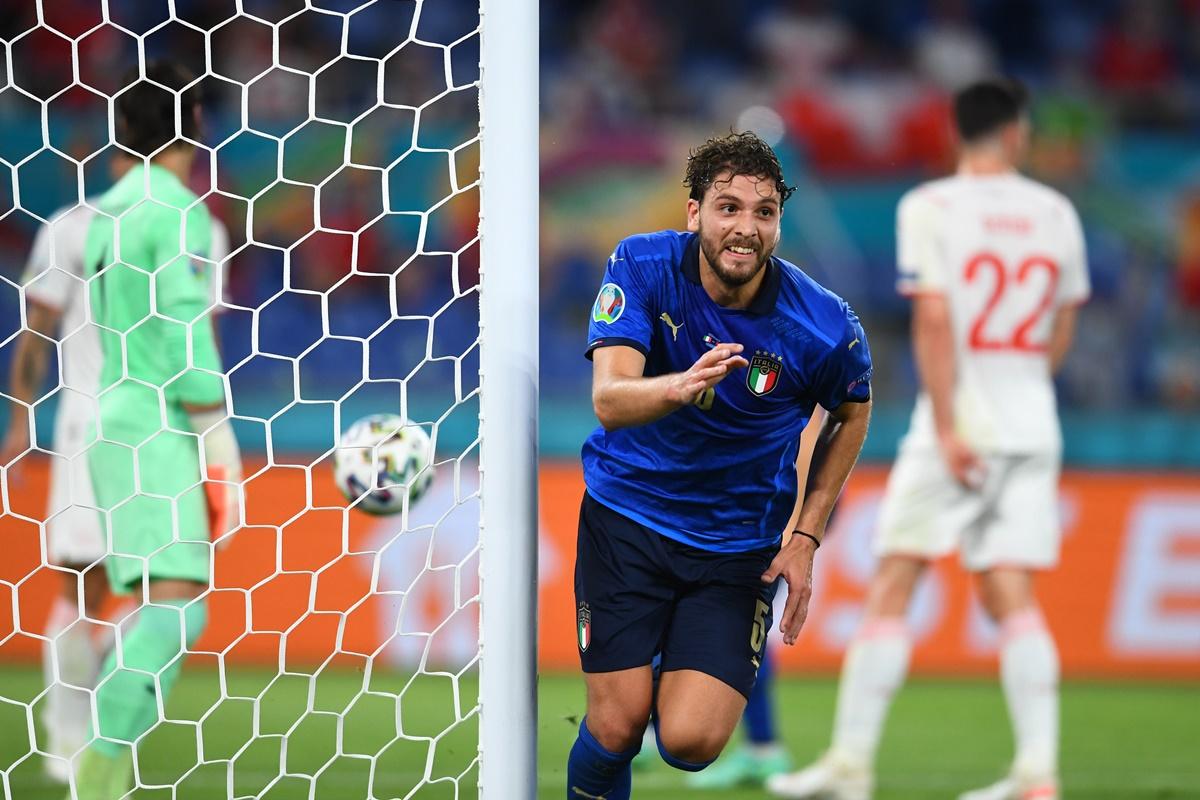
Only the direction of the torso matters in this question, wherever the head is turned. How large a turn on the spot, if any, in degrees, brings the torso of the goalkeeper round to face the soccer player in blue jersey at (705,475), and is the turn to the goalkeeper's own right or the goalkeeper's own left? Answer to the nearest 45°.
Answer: approximately 90° to the goalkeeper's own right

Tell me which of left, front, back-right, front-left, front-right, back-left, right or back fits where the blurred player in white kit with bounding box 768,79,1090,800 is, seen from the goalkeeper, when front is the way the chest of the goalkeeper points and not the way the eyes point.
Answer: front-right

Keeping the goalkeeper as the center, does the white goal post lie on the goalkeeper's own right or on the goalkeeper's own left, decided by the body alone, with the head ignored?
on the goalkeeper's own right

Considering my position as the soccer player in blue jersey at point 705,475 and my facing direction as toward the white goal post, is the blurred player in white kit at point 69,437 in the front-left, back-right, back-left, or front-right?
front-right

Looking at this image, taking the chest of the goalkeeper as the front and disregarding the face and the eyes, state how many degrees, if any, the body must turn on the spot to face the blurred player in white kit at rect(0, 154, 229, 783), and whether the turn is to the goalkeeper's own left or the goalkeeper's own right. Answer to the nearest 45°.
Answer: approximately 45° to the goalkeeper's own left

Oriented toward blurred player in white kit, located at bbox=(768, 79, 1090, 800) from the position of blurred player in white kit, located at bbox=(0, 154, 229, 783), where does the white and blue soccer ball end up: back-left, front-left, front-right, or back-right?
front-right

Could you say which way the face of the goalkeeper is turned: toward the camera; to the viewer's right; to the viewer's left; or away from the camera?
away from the camera

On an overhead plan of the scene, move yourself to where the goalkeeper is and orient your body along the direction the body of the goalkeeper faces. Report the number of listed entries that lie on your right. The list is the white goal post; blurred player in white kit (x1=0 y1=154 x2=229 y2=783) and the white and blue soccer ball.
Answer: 2

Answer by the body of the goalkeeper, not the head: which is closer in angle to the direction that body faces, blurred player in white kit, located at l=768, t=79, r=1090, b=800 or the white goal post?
the blurred player in white kit

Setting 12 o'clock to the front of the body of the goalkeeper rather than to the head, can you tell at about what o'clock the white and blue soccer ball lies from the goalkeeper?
The white and blue soccer ball is roughly at 3 o'clock from the goalkeeper.

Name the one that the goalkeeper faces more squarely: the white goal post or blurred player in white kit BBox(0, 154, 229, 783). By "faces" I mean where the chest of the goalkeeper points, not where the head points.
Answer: the blurred player in white kit

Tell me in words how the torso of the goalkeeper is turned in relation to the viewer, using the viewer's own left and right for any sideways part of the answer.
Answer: facing away from the viewer and to the right of the viewer
